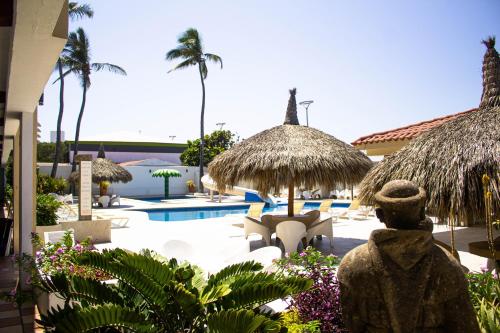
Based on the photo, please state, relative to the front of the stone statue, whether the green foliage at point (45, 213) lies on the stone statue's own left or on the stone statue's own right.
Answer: on the stone statue's own left

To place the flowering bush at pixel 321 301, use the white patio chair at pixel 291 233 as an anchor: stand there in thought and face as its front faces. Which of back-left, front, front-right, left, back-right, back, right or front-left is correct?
back

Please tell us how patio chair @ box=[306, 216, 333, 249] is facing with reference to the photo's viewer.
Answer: facing away from the viewer and to the left of the viewer

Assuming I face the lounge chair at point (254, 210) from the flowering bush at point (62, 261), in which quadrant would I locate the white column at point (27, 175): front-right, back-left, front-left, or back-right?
front-left

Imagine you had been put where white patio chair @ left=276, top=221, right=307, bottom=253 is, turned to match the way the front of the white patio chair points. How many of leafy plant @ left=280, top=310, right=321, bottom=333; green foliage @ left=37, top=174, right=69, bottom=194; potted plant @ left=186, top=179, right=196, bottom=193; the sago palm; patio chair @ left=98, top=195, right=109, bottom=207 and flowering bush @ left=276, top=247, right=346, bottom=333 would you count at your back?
3

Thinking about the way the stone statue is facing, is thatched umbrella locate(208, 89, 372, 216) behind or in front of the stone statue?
in front

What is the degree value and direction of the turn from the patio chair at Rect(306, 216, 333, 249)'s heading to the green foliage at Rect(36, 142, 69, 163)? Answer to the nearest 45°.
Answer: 0° — it already faces it

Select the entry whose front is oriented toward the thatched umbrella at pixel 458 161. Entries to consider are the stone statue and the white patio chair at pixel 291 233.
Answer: the stone statue

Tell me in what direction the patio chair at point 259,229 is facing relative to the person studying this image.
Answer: facing away from the viewer and to the right of the viewer

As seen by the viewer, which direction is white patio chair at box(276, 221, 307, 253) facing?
away from the camera

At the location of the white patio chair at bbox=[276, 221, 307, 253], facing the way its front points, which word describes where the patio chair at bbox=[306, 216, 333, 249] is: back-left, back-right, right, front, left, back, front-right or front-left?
front-right

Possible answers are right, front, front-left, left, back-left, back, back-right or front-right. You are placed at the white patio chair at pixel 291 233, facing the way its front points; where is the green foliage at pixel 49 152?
front-left

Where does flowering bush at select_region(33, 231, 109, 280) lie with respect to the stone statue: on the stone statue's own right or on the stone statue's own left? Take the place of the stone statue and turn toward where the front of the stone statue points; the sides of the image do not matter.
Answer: on the stone statue's own left

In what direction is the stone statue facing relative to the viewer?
away from the camera
